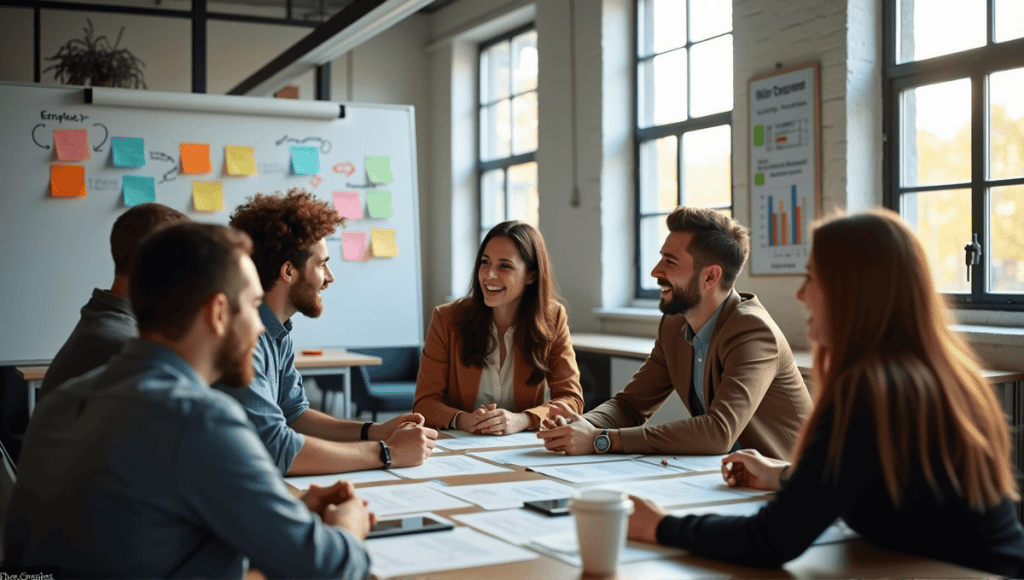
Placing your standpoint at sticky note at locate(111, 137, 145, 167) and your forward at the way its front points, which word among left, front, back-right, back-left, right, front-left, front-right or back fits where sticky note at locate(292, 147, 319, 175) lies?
left

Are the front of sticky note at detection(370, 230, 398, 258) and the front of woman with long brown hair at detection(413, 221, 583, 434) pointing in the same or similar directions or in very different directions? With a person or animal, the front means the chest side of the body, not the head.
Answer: same or similar directions

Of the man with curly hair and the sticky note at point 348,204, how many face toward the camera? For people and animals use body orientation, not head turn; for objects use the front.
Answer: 1

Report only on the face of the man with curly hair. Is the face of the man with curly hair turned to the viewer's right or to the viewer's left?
to the viewer's right

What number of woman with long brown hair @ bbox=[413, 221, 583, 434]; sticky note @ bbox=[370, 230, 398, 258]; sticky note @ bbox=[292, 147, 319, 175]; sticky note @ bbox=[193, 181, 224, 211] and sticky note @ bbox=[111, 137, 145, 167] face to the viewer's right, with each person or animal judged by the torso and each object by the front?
0

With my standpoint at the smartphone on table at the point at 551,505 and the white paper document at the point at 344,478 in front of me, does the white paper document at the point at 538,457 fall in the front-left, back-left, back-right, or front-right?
front-right

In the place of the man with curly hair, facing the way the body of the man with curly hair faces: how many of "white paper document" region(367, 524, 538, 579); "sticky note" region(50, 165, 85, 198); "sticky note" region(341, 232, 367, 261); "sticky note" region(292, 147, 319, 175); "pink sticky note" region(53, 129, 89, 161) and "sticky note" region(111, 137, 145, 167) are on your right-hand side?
1

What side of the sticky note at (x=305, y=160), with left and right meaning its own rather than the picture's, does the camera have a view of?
front

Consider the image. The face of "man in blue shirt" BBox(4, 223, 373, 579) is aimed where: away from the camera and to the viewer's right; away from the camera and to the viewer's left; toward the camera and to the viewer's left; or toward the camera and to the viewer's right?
away from the camera and to the viewer's right

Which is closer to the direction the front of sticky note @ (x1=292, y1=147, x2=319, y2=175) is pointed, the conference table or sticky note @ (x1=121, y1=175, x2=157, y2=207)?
the conference table

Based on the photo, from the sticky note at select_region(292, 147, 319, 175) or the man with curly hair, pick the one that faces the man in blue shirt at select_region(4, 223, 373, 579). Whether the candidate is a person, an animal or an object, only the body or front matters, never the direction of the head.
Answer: the sticky note

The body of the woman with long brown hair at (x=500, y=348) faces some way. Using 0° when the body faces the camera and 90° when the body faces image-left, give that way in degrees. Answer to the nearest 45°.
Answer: approximately 0°

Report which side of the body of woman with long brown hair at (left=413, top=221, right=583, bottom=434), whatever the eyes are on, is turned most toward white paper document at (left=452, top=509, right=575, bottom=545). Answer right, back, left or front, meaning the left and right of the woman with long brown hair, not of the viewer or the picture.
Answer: front

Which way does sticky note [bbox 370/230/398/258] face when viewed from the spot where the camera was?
facing the viewer

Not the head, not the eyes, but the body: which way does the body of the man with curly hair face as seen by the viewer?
to the viewer's right

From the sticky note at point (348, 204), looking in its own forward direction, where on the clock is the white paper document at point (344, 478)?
The white paper document is roughly at 12 o'clock from the sticky note.

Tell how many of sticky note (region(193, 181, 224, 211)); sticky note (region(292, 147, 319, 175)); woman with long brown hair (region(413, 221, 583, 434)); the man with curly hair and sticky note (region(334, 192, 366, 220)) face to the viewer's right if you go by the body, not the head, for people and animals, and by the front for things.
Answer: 1

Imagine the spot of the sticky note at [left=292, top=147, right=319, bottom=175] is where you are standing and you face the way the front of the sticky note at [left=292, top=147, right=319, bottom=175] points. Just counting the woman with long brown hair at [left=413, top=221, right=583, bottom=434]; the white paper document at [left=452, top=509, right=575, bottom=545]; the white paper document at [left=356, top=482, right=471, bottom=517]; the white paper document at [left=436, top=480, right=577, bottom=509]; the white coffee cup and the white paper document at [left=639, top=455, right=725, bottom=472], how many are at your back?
0

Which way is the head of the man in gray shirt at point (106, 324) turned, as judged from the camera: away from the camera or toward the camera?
away from the camera
